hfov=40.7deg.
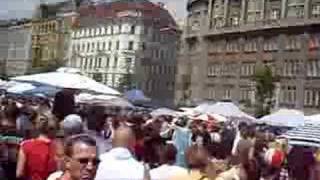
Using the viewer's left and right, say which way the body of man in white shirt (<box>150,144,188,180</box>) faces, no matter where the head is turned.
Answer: facing away from the viewer

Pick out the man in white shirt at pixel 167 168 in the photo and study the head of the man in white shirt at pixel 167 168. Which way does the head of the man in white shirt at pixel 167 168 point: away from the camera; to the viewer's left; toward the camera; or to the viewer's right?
away from the camera

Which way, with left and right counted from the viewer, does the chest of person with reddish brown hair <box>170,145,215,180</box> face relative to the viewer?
facing away from the viewer

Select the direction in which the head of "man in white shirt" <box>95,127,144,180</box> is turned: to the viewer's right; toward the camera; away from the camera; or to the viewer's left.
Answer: away from the camera

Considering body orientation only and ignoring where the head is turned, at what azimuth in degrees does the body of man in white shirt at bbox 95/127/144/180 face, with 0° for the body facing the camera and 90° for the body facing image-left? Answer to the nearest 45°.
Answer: approximately 180°

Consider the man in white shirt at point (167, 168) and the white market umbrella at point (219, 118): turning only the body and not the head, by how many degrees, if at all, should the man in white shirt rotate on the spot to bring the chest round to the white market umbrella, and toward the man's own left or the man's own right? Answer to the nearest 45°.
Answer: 0° — they already face it

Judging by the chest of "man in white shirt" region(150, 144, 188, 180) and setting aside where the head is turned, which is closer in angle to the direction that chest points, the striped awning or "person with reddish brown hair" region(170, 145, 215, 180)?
the striped awning

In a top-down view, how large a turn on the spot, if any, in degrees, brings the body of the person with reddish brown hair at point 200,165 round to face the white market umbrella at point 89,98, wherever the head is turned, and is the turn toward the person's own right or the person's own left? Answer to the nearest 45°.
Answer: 0° — they already face it
